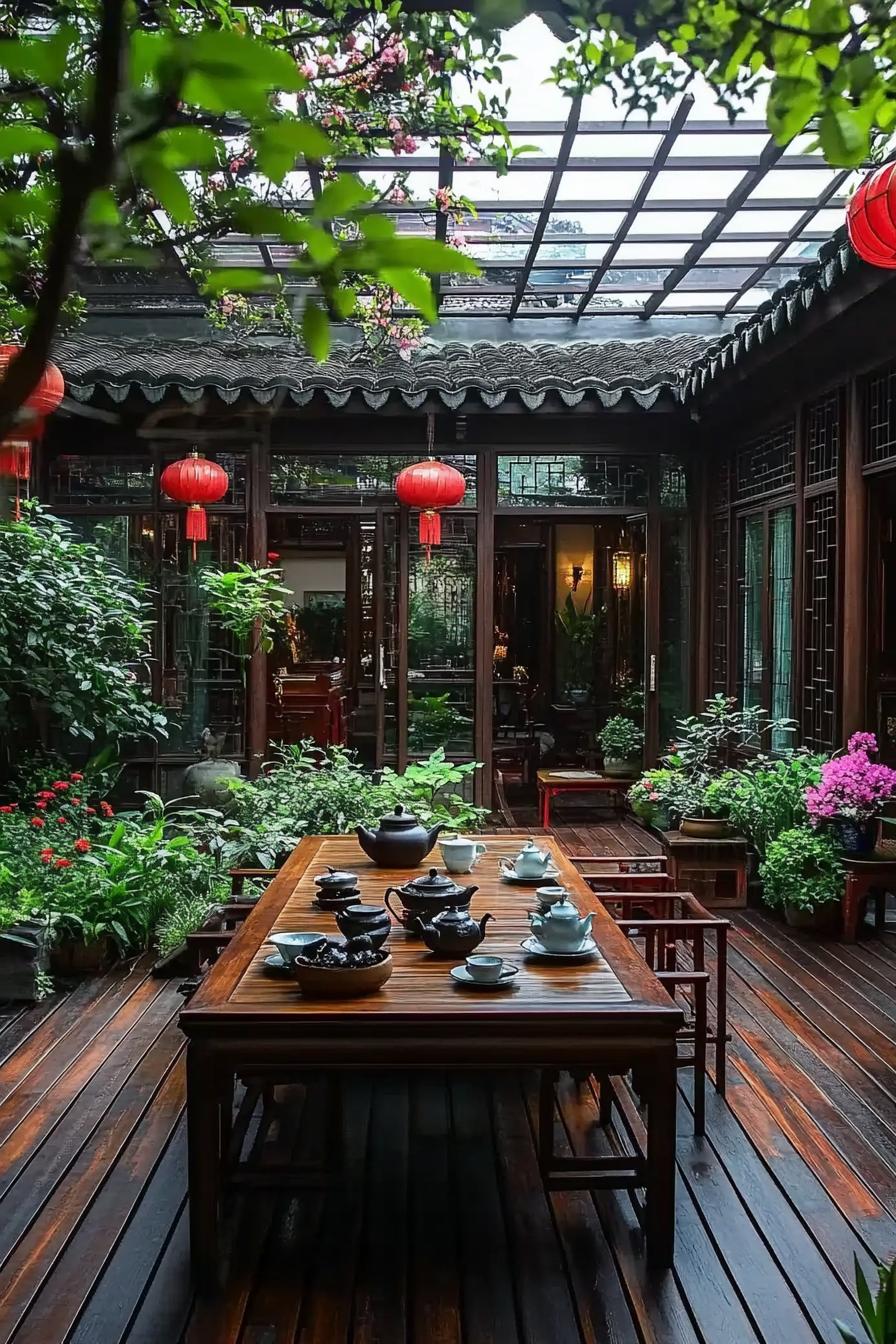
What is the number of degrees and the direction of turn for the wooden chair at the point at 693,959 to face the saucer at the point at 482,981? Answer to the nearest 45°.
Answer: approximately 45° to its left

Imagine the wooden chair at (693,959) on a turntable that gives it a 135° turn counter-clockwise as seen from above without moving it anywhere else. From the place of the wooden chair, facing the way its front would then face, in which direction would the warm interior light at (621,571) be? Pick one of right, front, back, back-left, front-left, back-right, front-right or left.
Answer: back-left

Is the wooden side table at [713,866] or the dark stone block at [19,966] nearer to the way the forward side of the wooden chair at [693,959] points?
the dark stone block

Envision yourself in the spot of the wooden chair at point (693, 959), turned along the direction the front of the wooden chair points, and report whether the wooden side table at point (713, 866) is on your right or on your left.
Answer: on your right

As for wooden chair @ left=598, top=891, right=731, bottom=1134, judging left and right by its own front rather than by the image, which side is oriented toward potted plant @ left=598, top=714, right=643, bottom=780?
right

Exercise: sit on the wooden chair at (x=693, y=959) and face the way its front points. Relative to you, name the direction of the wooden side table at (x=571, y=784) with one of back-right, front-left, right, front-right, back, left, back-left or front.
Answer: right

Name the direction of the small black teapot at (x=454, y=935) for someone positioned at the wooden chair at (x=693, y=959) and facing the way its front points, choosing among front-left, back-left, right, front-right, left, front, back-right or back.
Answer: front-left

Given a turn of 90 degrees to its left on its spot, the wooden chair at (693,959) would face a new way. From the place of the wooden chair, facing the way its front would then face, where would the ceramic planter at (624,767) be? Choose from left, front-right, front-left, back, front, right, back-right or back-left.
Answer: back

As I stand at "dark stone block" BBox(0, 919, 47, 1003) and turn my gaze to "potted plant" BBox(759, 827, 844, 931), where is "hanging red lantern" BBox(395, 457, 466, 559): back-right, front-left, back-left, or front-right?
front-left

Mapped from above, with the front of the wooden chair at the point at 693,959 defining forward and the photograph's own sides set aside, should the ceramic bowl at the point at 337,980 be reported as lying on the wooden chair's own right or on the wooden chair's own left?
on the wooden chair's own left

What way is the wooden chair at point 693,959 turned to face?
to the viewer's left

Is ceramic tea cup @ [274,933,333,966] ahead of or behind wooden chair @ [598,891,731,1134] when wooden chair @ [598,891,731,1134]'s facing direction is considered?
ahead

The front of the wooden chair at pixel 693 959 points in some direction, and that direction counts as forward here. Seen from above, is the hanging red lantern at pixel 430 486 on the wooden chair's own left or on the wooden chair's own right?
on the wooden chair's own right

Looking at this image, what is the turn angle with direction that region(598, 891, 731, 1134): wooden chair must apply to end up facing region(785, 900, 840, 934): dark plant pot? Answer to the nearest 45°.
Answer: approximately 90° to its right
